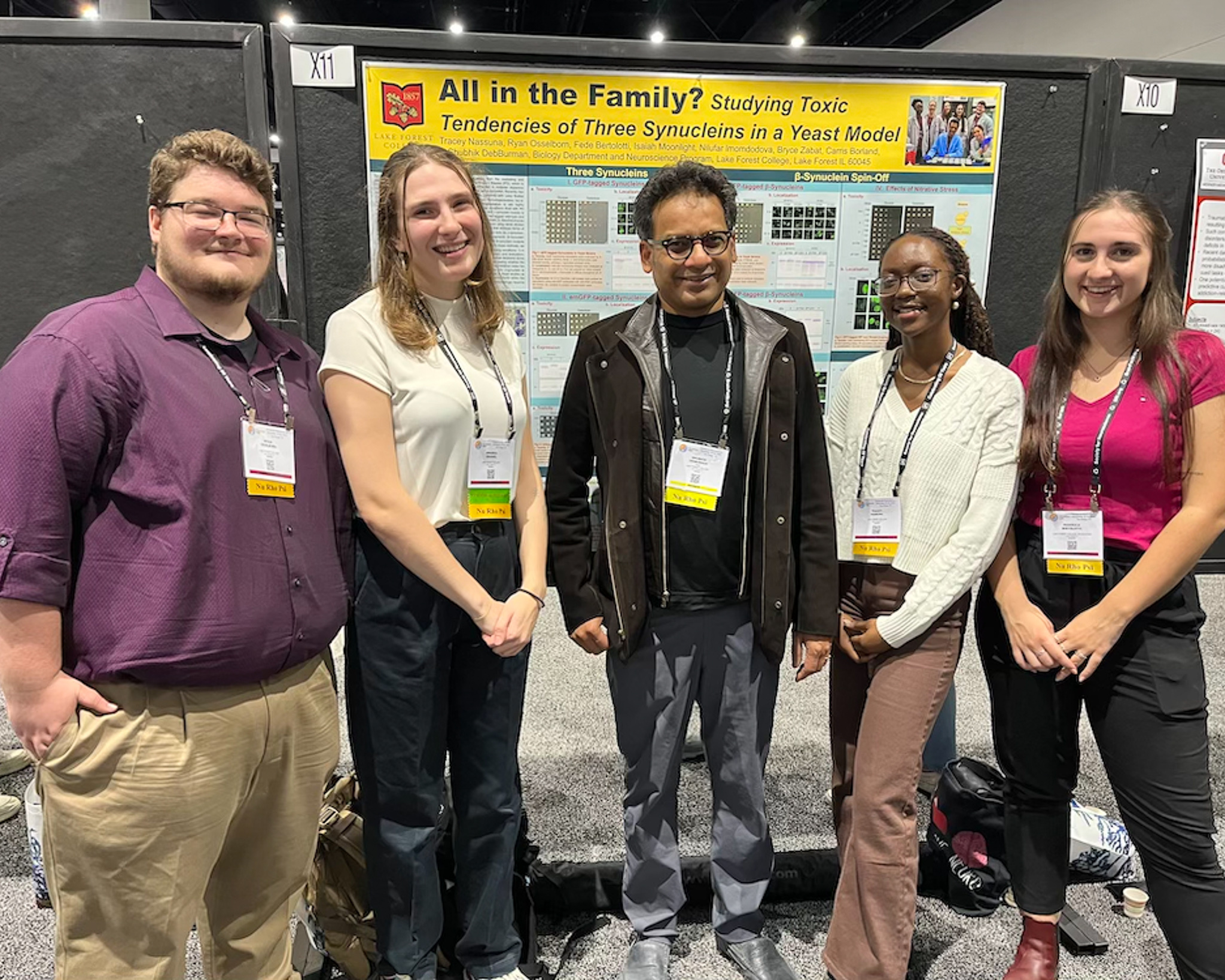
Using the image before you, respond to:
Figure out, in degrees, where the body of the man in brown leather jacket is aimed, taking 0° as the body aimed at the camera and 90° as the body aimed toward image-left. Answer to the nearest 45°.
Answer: approximately 0°

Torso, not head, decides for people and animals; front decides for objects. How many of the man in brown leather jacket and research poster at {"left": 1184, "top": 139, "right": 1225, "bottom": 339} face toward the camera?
2

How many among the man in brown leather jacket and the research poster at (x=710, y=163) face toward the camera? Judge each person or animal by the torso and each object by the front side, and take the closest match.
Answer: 2

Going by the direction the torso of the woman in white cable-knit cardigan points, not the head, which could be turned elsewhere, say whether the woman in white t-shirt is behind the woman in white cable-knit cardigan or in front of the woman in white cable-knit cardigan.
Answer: in front

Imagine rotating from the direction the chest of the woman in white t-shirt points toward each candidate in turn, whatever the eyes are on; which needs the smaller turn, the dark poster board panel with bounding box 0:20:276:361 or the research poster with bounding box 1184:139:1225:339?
the research poster

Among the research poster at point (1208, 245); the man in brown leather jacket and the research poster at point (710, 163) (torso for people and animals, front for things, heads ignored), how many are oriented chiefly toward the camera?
3

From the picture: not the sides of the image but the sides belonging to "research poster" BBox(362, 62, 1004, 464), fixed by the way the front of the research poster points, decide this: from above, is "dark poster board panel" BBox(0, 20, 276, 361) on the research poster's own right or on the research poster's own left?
on the research poster's own right

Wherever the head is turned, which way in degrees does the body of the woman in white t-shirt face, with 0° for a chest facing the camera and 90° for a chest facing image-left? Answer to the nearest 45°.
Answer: approximately 315°
